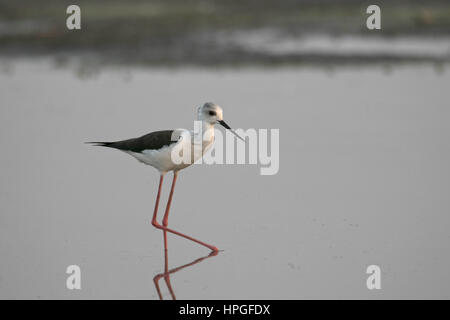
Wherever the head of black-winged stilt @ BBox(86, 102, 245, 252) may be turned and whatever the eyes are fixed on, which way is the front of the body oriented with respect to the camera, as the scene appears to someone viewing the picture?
to the viewer's right
